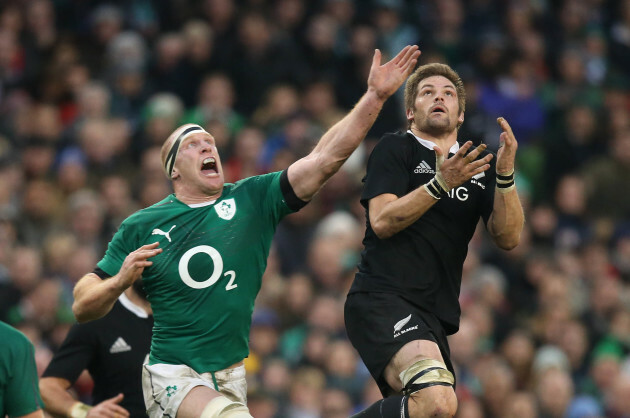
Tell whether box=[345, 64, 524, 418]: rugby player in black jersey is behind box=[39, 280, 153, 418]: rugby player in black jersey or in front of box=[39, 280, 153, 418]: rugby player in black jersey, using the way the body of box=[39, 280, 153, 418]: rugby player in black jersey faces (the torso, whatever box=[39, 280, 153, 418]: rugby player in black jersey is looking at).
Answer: in front

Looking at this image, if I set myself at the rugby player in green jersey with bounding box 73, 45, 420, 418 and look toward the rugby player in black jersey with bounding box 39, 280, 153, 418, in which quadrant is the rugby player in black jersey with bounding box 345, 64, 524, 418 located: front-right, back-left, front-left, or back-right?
back-right

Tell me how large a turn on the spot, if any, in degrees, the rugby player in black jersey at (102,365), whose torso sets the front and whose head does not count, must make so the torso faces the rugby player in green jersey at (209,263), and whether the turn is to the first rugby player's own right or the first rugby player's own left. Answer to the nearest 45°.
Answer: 0° — they already face them

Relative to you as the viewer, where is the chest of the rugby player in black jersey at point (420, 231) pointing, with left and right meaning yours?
facing the viewer and to the right of the viewer

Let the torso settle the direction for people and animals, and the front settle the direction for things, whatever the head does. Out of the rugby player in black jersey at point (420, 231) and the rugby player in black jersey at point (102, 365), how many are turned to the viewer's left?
0

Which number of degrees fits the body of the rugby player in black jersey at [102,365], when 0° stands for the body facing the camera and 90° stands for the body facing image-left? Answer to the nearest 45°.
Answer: approximately 315°

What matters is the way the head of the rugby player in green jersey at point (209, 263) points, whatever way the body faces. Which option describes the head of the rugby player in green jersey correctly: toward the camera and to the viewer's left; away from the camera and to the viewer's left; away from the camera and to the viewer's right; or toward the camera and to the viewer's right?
toward the camera and to the viewer's right

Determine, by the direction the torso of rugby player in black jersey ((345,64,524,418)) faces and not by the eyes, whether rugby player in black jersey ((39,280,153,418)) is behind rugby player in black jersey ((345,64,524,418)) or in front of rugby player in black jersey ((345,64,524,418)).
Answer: behind

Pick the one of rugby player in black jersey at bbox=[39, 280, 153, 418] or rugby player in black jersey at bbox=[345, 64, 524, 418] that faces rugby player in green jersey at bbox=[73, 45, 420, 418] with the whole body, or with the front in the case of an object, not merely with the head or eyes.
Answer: rugby player in black jersey at bbox=[39, 280, 153, 418]

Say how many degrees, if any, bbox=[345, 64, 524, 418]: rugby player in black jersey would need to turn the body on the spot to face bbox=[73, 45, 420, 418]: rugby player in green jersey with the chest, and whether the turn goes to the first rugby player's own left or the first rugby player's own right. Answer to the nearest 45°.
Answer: approximately 135° to the first rugby player's own right
